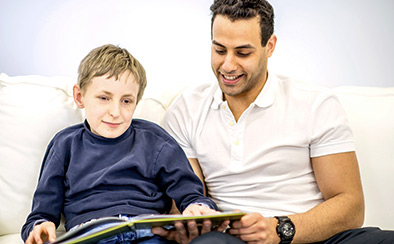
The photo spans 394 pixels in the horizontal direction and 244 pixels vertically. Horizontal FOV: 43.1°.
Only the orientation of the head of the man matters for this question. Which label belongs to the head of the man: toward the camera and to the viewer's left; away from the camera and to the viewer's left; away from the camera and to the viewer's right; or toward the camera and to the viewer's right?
toward the camera and to the viewer's left

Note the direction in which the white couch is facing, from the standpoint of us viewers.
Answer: facing the viewer

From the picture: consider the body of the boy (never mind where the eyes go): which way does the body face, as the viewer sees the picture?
toward the camera

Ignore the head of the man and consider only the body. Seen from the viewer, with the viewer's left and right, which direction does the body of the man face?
facing the viewer and to the left of the viewer

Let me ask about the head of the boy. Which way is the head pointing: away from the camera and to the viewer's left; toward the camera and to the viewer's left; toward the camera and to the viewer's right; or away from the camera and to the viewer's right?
toward the camera and to the viewer's right

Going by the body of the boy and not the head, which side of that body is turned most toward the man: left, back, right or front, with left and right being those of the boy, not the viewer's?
left
